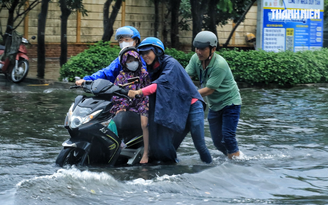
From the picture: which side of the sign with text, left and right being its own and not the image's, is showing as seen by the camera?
front

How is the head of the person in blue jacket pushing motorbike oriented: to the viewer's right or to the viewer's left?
to the viewer's left

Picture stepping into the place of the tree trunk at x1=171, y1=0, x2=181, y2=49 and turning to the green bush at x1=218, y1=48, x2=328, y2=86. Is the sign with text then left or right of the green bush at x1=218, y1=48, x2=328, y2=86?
left

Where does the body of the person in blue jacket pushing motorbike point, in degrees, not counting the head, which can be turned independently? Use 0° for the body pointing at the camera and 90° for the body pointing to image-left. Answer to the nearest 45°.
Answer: approximately 45°

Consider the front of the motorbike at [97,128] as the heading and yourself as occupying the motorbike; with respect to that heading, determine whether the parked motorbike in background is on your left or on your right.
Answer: on your right

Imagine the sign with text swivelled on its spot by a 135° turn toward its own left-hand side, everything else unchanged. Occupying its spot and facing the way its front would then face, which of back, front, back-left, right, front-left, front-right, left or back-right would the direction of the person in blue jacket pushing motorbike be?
back-right

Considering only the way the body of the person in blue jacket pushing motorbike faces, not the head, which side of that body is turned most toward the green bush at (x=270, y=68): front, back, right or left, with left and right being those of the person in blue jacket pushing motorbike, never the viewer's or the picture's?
back

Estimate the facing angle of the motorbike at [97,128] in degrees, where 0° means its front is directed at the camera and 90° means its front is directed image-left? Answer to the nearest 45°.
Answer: approximately 45°

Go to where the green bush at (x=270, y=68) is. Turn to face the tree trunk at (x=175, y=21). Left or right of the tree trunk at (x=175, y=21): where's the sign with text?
right

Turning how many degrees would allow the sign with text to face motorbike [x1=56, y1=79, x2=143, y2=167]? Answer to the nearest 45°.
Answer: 0° — it already faces it
